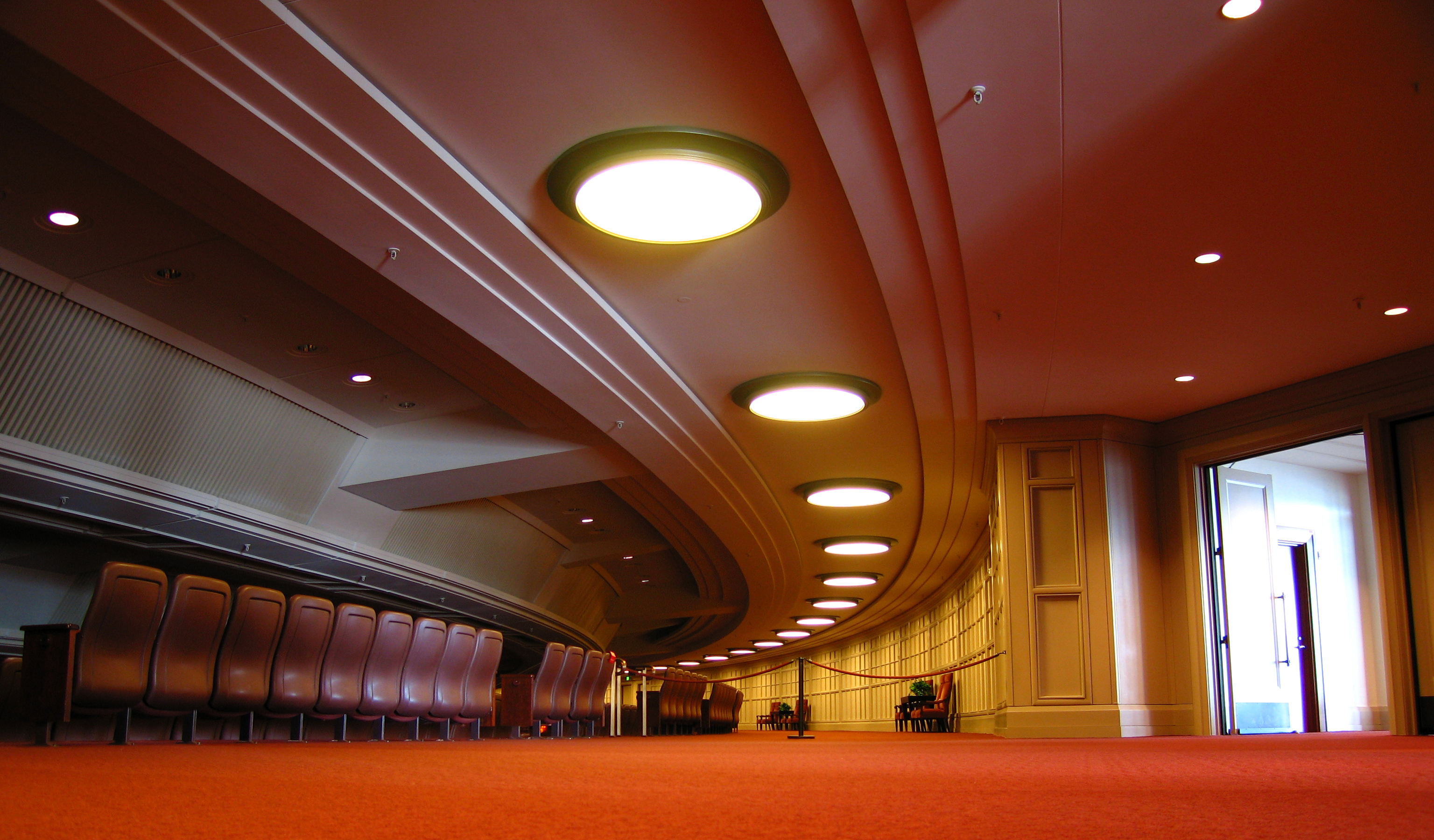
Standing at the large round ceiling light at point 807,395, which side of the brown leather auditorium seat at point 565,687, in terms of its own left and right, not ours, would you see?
back

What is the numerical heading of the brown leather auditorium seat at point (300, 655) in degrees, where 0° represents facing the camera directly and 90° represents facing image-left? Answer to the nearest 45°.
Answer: approximately 135°

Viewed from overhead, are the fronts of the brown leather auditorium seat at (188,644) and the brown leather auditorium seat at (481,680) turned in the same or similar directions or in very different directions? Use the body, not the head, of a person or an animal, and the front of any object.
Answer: same or similar directions

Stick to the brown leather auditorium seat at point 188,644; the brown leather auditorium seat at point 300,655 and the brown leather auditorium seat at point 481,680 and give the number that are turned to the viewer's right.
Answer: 0

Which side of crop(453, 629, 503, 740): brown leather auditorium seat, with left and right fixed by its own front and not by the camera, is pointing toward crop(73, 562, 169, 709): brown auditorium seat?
left

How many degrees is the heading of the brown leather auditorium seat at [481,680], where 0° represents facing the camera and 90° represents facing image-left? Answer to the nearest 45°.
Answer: approximately 135°

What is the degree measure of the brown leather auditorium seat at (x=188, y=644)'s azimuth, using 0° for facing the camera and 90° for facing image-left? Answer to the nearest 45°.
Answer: approximately 135°

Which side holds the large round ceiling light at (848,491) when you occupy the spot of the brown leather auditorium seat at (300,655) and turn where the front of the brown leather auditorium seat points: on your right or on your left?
on your right

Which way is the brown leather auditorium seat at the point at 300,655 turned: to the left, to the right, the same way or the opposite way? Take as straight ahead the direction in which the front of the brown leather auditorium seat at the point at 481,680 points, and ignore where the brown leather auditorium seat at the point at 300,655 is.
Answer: the same way

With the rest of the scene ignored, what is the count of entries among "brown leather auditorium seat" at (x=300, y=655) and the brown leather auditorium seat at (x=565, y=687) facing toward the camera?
0

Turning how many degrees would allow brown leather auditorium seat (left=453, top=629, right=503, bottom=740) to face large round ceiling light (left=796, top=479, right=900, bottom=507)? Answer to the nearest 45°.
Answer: approximately 90° to its right

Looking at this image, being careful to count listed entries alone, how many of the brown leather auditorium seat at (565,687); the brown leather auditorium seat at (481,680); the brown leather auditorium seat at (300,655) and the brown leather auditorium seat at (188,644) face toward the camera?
0

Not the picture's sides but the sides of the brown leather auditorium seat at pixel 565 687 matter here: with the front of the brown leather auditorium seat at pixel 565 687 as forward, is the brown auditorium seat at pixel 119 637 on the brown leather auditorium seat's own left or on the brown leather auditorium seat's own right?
on the brown leather auditorium seat's own left

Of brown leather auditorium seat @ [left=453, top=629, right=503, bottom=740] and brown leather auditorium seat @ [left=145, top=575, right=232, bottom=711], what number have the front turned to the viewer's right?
0

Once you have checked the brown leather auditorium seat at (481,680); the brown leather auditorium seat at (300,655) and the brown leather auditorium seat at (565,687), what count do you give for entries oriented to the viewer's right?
0
